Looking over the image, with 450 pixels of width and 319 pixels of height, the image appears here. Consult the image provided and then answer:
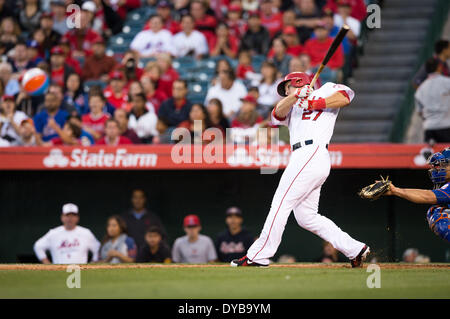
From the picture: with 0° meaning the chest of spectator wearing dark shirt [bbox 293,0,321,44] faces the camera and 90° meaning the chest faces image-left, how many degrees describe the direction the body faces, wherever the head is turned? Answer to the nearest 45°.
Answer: approximately 0°

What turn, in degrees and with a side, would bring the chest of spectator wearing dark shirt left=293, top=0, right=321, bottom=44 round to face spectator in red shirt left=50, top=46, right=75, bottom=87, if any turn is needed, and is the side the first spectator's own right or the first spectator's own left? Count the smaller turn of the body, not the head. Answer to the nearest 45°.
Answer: approximately 90° to the first spectator's own right

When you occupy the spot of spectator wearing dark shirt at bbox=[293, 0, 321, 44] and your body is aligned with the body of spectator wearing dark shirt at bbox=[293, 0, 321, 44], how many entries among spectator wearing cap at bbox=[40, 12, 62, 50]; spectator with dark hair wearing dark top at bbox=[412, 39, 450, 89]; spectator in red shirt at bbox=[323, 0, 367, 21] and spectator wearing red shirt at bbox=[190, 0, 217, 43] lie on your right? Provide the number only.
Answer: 2

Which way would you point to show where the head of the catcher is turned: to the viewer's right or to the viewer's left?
to the viewer's left

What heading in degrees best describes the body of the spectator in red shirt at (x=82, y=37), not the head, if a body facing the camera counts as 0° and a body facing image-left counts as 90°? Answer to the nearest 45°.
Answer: approximately 0°
